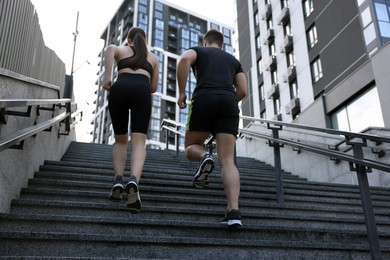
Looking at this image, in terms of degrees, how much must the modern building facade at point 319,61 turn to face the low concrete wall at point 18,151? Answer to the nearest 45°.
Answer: approximately 45° to its left

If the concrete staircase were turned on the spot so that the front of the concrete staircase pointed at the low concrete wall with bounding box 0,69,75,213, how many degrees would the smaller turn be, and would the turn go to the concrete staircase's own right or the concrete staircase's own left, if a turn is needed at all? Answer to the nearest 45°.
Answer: approximately 90° to the concrete staircase's own right

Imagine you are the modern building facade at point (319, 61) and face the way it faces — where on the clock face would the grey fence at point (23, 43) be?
The grey fence is roughly at 11 o'clock from the modern building facade.

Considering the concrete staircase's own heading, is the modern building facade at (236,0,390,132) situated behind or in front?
behind

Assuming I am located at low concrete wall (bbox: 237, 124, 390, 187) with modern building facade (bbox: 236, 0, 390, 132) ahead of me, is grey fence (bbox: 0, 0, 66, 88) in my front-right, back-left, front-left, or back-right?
back-left

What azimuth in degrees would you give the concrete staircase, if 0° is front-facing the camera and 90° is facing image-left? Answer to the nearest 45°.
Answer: approximately 0°

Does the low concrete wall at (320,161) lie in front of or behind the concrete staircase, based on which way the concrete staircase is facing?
behind
